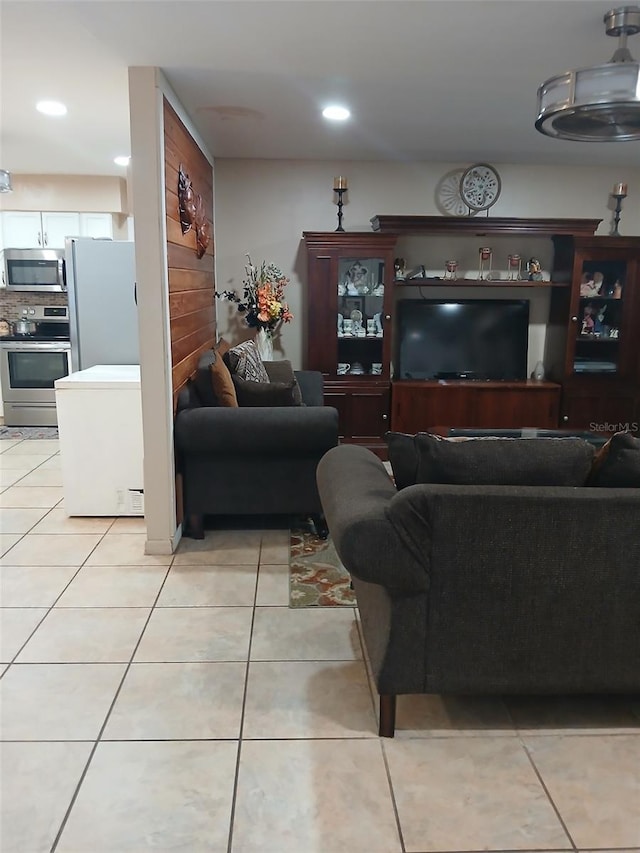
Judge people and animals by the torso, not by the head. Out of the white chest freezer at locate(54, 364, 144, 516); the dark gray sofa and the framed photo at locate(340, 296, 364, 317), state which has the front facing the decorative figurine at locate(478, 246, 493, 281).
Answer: the dark gray sofa

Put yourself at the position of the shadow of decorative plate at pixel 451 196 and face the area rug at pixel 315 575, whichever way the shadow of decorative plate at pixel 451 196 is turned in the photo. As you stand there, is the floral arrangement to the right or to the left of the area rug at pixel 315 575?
right

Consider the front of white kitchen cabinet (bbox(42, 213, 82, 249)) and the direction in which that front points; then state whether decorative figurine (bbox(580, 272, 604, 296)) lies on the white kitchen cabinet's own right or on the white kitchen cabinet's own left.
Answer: on the white kitchen cabinet's own left

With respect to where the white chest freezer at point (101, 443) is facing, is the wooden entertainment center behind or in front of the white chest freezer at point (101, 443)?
behind

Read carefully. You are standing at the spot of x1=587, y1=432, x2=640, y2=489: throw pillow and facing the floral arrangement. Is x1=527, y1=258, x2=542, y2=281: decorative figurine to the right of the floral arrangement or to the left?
right

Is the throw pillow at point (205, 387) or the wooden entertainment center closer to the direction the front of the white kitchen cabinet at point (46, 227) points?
the throw pillow

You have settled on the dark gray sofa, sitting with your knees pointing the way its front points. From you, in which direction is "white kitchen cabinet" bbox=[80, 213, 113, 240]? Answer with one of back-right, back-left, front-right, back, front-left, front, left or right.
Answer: front-left
